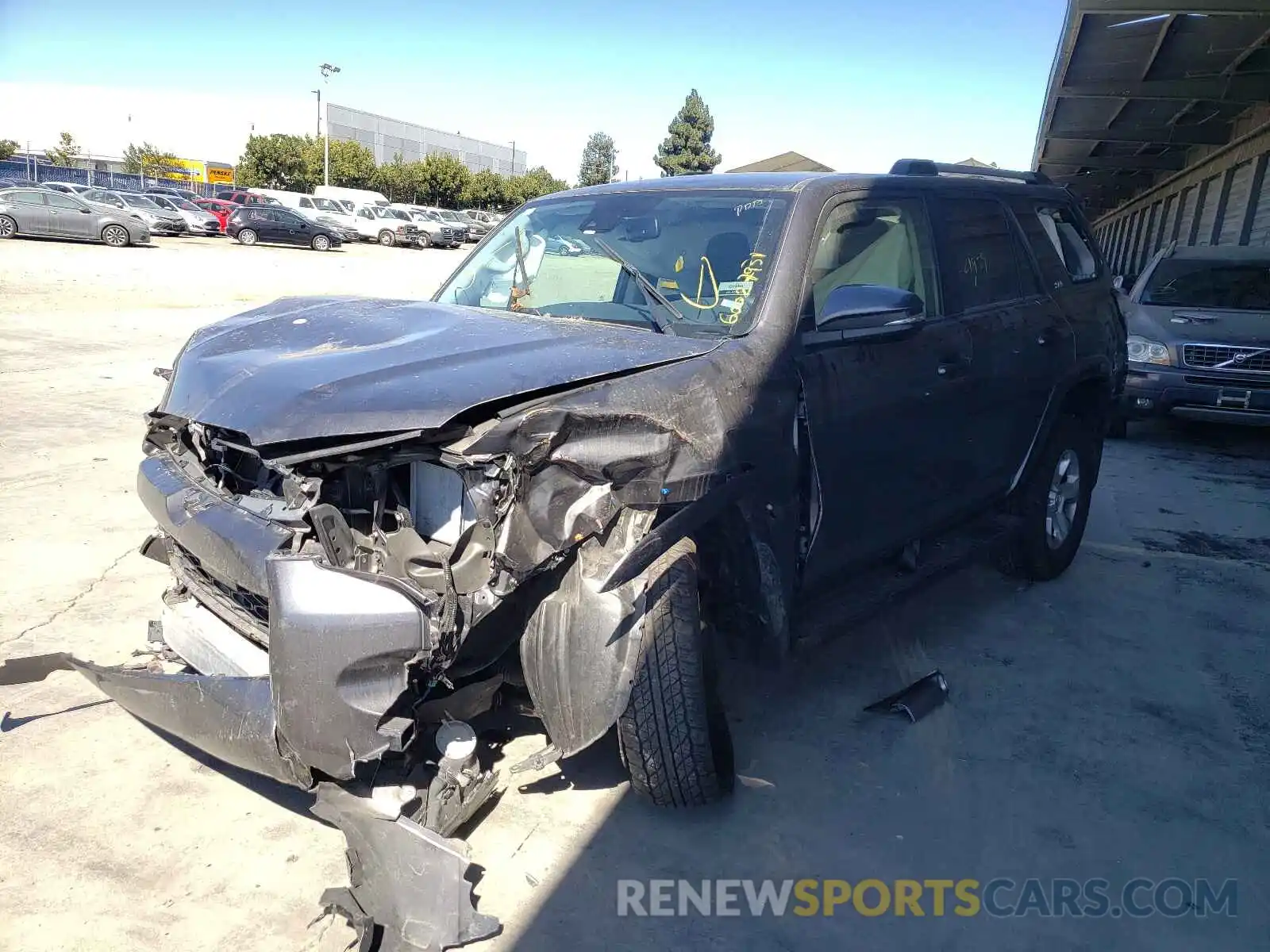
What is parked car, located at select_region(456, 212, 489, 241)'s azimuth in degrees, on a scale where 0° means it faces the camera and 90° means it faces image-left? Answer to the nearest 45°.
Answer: approximately 315°

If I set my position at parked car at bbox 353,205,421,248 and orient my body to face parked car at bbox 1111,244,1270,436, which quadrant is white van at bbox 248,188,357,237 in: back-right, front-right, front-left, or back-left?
back-right

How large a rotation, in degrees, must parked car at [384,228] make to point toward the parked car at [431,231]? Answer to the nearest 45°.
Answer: approximately 90° to its left

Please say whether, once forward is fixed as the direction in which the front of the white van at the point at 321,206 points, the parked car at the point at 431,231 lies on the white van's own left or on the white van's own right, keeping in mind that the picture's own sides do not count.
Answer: on the white van's own left

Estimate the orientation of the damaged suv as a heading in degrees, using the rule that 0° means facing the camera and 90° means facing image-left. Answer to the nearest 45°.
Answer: approximately 45°

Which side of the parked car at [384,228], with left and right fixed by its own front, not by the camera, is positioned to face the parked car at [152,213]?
right
